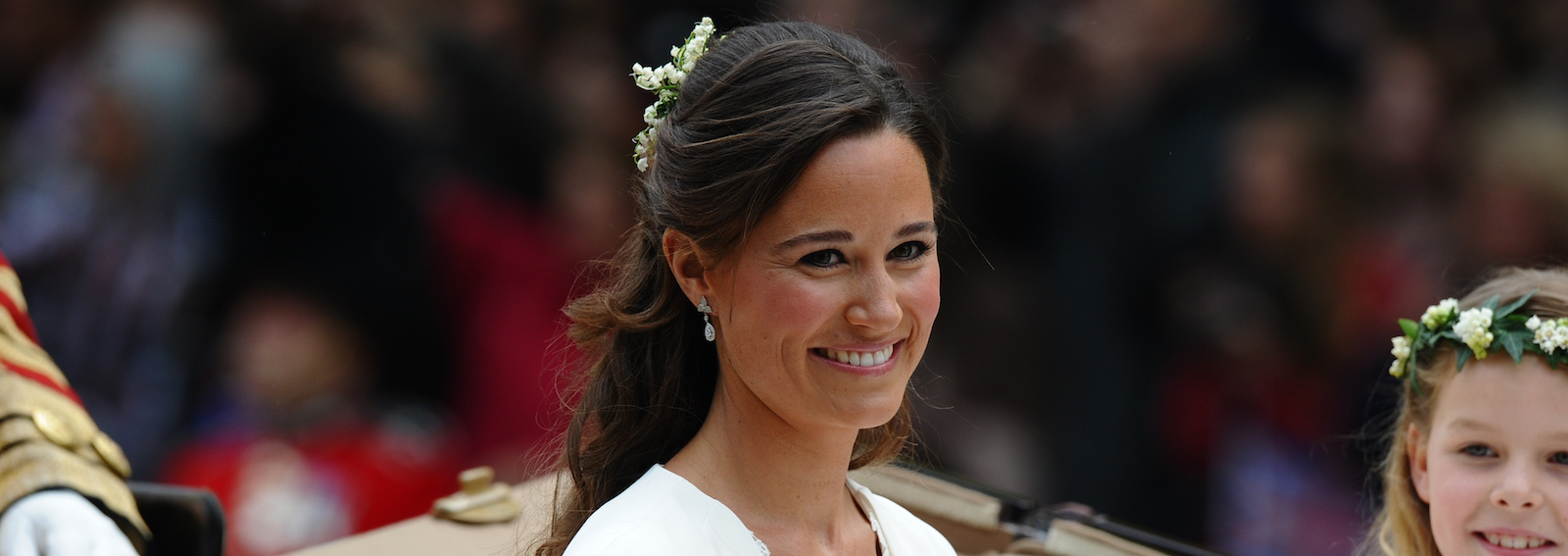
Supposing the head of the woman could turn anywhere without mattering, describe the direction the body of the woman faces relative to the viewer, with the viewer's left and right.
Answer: facing the viewer and to the right of the viewer

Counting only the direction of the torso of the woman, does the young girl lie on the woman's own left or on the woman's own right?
on the woman's own left

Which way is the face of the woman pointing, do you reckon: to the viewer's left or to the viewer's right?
to the viewer's right
